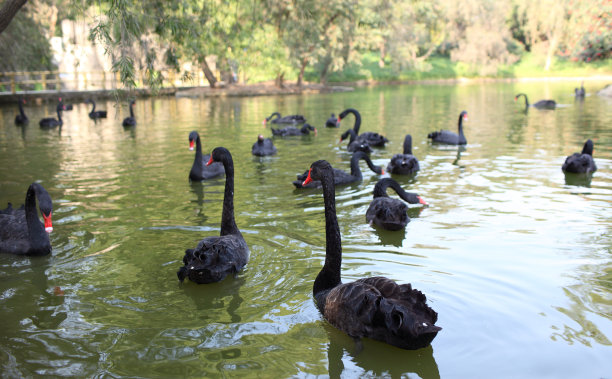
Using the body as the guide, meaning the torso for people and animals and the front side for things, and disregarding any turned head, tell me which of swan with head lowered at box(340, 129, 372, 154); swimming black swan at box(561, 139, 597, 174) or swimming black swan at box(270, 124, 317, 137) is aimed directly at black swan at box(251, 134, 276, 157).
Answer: the swan with head lowered

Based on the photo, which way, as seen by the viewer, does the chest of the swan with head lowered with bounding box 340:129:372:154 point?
to the viewer's left
